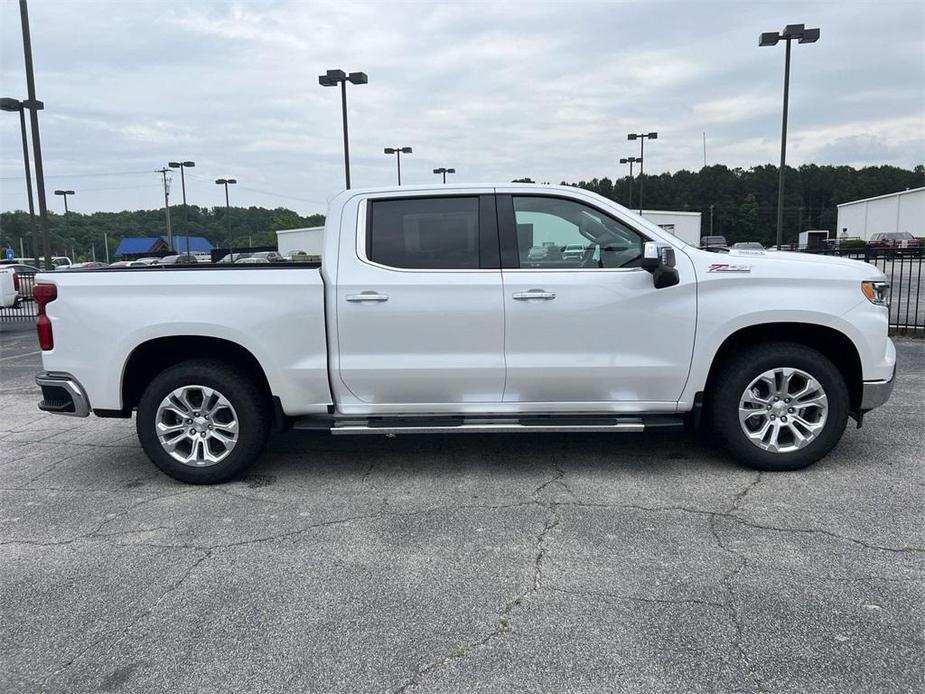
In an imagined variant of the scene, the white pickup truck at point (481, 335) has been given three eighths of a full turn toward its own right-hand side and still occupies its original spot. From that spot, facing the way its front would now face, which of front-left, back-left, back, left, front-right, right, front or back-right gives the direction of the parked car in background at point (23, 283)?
right

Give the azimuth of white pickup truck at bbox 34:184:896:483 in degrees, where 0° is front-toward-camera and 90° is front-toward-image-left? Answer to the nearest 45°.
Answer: approximately 270°

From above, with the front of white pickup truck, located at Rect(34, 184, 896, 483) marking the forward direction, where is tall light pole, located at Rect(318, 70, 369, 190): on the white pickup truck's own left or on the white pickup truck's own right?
on the white pickup truck's own left

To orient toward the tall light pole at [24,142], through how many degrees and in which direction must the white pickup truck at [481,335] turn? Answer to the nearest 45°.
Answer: approximately 135° to its left

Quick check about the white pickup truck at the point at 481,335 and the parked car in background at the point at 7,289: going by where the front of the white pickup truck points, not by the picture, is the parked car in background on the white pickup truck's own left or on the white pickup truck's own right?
on the white pickup truck's own left

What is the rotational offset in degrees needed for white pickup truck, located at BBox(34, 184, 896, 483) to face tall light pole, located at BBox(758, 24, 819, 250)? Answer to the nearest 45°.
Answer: approximately 45° to its left

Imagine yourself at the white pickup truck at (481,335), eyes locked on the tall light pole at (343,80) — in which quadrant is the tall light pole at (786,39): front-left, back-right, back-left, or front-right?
front-right

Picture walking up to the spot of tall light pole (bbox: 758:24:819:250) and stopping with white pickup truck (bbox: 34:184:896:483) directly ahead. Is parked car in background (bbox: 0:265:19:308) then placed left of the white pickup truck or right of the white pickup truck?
right
